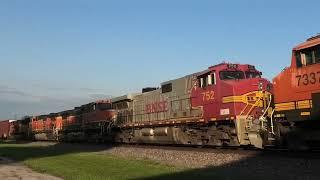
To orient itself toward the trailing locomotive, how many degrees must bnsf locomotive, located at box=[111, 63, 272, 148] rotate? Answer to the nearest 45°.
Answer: approximately 180°

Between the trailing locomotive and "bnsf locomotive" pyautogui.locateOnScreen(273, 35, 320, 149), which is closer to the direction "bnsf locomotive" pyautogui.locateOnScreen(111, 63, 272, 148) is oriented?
the bnsf locomotive
